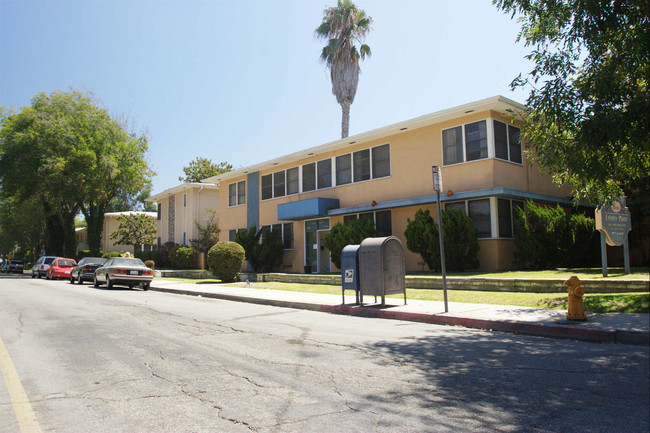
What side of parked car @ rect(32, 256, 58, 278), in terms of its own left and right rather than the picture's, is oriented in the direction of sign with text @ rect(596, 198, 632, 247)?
back

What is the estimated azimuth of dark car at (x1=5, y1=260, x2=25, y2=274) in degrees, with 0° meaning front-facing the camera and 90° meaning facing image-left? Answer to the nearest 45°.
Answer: approximately 135°

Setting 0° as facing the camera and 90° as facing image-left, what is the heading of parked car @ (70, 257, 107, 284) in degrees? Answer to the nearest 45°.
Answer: approximately 135°

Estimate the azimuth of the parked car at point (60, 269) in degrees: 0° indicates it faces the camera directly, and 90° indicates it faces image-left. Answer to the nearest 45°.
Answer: approximately 135°

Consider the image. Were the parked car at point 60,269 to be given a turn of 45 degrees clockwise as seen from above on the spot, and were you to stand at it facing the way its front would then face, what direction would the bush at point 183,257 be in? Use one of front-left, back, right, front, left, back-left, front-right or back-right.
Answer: right

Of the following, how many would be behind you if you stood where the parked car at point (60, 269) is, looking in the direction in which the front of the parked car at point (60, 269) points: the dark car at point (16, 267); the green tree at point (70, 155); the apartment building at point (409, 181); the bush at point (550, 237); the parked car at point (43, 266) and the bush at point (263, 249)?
3

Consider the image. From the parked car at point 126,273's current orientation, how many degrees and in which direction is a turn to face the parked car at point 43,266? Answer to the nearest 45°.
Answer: approximately 45° to its right

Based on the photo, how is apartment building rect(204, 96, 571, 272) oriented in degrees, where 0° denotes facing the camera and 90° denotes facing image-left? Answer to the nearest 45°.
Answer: approximately 45°

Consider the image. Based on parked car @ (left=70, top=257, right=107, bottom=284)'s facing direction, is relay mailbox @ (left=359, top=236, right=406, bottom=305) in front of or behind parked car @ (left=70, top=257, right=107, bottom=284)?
behind

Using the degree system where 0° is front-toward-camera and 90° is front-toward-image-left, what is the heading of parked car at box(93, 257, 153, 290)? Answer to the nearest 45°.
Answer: approximately 135°

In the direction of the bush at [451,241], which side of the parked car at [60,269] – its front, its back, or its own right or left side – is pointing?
back
